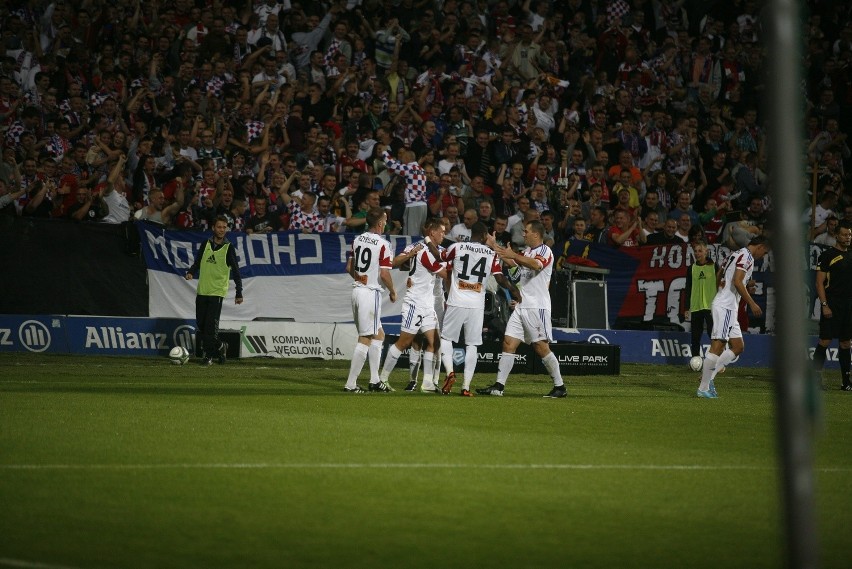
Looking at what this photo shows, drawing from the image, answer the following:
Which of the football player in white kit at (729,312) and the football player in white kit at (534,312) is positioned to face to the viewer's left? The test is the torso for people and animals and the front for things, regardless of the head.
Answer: the football player in white kit at (534,312)

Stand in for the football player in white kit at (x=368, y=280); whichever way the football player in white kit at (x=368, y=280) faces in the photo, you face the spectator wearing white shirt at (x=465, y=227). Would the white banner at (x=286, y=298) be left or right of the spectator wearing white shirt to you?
left

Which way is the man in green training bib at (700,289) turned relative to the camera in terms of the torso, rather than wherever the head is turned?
toward the camera

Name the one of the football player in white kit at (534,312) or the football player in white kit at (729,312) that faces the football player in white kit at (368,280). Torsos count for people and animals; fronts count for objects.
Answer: the football player in white kit at (534,312)

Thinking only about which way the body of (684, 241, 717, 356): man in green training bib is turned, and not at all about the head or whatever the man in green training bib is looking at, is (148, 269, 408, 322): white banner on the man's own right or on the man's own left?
on the man's own right

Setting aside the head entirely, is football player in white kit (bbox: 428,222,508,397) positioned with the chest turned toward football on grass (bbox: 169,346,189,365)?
no

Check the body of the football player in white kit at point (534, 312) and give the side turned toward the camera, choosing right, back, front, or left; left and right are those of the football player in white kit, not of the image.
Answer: left

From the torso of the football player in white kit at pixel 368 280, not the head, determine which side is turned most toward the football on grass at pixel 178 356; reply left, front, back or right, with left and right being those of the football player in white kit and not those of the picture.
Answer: left

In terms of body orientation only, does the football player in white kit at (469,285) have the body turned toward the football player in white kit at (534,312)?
no

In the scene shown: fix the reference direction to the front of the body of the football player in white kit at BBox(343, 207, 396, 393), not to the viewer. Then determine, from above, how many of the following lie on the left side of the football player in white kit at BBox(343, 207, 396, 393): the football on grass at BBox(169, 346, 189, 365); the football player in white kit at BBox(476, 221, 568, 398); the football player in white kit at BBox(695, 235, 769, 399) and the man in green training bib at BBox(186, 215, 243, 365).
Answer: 2

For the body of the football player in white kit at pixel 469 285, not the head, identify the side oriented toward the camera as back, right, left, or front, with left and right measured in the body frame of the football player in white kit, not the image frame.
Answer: back

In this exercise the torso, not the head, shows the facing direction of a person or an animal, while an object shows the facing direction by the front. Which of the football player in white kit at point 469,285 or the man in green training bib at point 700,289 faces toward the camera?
the man in green training bib

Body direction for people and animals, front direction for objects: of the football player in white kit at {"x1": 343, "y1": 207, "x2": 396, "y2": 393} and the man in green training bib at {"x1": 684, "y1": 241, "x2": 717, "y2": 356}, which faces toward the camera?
the man in green training bib

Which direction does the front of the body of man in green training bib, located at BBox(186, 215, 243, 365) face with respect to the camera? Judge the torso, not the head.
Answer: toward the camera

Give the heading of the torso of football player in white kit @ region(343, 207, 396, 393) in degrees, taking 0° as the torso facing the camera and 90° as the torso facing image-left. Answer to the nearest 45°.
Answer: approximately 225°

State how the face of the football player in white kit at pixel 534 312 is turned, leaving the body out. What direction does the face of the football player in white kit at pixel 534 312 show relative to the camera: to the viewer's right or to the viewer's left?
to the viewer's left

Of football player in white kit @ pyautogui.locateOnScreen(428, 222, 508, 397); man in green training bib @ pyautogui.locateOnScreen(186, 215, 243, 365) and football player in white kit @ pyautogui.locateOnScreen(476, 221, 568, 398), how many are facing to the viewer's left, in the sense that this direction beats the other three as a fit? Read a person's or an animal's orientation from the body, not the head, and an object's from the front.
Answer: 1
